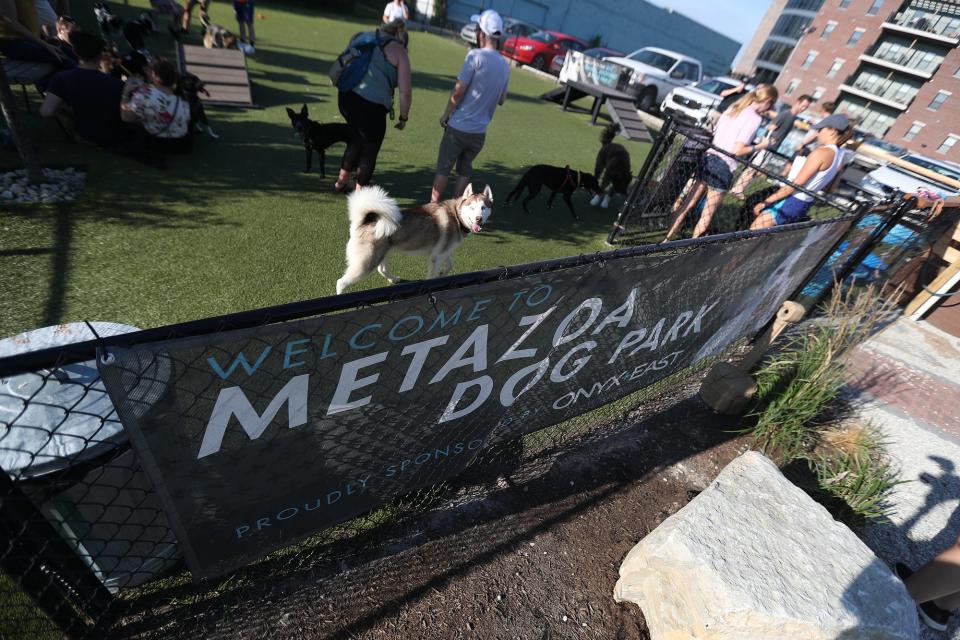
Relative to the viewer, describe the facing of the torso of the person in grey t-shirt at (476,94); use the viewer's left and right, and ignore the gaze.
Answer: facing away from the viewer and to the left of the viewer

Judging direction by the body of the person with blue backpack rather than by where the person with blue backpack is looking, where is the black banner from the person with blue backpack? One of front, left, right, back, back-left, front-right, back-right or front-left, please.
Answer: back-right

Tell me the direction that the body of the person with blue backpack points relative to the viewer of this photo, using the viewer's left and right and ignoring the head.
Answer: facing away from the viewer and to the right of the viewer

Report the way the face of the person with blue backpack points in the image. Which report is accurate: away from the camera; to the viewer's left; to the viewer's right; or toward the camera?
away from the camera

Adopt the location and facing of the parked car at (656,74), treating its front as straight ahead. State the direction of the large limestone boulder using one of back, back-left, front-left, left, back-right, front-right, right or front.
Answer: front-left

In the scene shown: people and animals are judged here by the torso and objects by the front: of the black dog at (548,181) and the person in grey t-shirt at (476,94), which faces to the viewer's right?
the black dog

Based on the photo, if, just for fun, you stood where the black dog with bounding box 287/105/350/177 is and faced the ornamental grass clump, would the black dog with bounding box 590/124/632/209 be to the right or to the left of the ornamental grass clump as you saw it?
left

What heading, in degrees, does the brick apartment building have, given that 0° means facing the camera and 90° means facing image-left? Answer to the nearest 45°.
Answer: approximately 0°

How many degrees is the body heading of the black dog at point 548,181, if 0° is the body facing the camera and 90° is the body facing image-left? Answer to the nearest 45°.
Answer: approximately 270°

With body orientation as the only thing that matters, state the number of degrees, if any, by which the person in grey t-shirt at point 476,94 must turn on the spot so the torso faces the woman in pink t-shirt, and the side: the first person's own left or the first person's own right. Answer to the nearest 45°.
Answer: approximately 135° to the first person's own right
